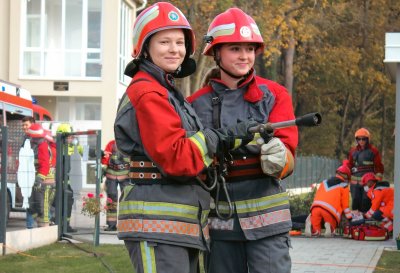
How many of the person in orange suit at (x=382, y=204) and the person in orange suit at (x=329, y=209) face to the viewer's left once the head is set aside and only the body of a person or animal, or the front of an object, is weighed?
1

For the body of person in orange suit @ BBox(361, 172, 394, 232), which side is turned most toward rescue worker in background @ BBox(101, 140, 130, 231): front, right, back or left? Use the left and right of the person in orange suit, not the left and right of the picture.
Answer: front

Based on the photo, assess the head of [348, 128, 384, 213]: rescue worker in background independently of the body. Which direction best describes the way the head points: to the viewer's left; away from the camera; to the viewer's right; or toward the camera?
toward the camera

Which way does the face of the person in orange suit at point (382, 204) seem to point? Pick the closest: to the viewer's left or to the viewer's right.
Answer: to the viewer's left

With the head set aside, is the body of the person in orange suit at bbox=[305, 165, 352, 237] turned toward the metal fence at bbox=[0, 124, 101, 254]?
no

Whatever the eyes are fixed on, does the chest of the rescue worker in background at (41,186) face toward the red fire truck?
no

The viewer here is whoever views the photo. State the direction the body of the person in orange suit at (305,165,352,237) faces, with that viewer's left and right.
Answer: facing away from the viewer and to the right of the viewer

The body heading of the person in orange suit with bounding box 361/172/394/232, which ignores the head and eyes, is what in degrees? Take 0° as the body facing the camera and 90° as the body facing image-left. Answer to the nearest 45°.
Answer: approximately 90°

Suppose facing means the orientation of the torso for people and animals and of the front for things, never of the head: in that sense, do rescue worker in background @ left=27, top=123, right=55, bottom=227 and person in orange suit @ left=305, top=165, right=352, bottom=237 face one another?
no

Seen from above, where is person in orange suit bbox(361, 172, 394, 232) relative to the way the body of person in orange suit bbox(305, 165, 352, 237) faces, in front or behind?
in front

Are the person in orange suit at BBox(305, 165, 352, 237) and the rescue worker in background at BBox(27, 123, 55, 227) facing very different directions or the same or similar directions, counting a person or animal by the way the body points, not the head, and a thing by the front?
very different directions

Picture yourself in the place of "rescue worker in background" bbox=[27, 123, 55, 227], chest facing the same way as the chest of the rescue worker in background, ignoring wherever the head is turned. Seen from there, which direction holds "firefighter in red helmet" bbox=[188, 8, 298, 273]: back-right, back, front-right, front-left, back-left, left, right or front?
left

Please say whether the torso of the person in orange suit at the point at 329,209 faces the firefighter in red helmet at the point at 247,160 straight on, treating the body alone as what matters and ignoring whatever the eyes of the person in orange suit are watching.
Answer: no

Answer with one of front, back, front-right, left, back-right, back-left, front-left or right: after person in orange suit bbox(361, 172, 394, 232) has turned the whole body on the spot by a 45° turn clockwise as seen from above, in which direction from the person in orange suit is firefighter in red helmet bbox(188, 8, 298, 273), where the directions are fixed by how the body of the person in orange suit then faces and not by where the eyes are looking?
back-left
